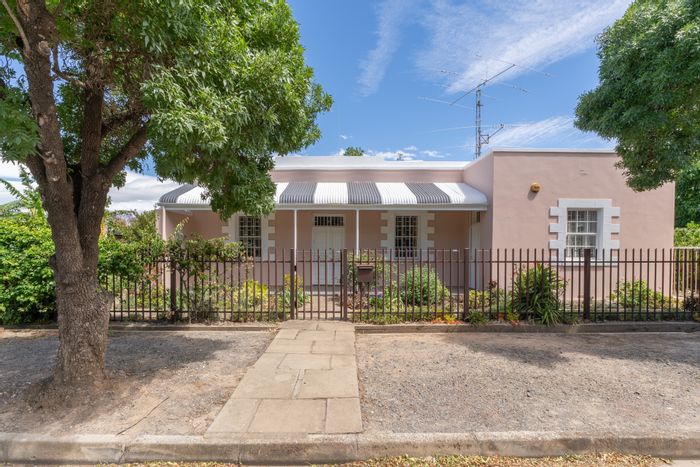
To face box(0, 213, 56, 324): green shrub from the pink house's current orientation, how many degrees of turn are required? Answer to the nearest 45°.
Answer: approximately 45° to its right

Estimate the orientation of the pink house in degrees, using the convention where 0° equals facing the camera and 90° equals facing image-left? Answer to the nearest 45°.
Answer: approximately 0°

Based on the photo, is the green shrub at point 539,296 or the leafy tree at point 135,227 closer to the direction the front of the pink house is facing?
the green shrub

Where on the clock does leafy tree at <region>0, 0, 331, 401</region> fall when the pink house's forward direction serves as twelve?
The leafy tree is roughly at 1 o'clock from the pink house.

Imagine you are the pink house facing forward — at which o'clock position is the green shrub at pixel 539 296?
The green shrub is roughly at 12 o'clock from the pink house.

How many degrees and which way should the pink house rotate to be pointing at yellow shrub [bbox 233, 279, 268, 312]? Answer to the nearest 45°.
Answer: approximately 45° to its right
